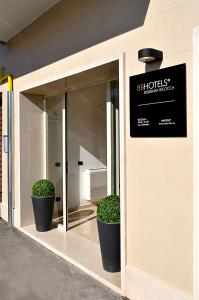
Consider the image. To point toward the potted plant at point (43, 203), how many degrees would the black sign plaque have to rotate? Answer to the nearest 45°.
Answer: approximately 90° to its right

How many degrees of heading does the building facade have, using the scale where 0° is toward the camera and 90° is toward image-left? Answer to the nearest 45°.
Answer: approximately 45°

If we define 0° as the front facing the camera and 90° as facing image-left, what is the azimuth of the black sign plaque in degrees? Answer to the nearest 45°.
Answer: approximately 45°
